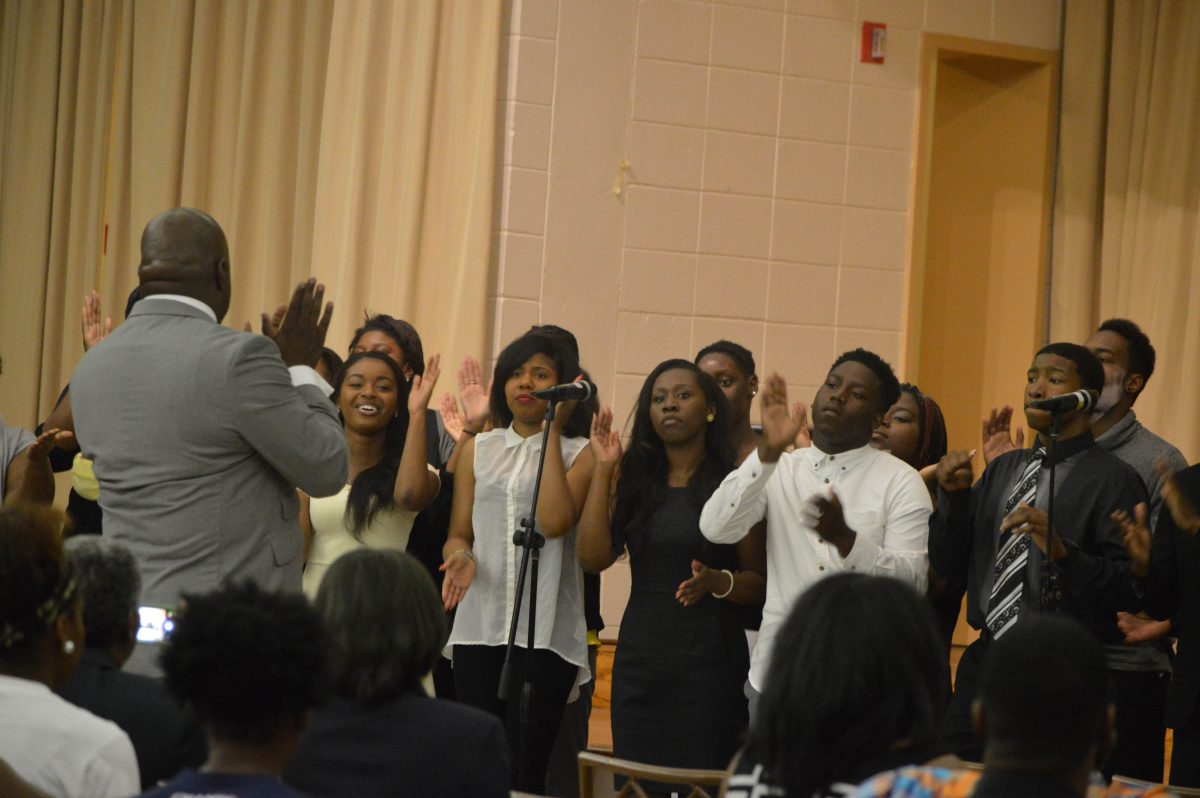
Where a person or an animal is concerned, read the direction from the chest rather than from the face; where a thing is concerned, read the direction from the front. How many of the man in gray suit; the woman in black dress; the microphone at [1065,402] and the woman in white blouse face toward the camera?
2

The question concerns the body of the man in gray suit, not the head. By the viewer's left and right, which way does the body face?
facing away from the viewer and to the right of the viewer

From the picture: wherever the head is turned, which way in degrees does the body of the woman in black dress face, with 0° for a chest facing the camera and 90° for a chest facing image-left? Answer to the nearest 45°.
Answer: approximately 0°

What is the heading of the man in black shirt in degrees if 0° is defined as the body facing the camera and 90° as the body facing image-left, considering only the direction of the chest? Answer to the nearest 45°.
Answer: approximately 45°

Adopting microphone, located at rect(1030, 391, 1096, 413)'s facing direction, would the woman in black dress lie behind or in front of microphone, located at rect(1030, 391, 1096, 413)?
behind

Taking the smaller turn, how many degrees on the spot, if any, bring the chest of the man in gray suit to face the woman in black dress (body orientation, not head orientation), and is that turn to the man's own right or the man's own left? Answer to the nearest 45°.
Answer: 0° — they already face them

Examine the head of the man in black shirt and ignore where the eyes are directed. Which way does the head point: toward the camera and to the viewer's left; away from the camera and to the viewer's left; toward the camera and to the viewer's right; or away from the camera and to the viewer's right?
toward the camera and to the viewer's left

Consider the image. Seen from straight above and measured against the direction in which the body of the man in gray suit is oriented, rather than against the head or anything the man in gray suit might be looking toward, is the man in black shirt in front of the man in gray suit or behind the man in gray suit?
in front

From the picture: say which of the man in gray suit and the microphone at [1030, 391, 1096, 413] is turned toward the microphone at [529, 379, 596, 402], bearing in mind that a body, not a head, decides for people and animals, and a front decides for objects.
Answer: the man in gray suit

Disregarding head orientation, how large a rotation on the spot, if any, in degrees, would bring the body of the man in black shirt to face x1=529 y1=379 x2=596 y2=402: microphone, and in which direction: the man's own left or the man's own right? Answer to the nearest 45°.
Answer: approximately 45° to the man's own right

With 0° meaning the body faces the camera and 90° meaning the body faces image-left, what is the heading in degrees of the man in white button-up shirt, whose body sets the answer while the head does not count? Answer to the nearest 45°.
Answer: approximately 45°

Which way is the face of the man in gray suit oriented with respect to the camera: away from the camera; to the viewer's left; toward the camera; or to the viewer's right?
away from the camera
